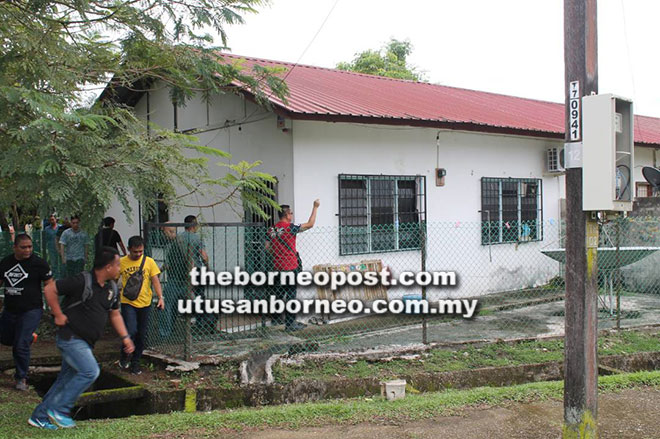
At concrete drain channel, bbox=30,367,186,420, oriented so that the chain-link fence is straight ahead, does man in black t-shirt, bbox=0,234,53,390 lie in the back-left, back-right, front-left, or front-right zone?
back-left

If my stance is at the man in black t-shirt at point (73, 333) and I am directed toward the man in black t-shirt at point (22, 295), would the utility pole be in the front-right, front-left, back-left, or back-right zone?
back-right

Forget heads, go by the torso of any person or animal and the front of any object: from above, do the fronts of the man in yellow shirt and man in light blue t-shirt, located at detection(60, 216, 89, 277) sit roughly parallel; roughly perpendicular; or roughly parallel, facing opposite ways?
roughly parallel

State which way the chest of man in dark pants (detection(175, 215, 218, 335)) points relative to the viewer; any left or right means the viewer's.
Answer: facing away from the viewer and to the right of the viewer

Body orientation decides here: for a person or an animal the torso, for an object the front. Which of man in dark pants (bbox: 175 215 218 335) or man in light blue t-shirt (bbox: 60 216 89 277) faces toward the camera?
man in light blue t-shirt (bbox: 60 216 89 277)

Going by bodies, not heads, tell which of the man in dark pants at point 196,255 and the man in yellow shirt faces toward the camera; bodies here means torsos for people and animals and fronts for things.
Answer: the man in yellow shirt

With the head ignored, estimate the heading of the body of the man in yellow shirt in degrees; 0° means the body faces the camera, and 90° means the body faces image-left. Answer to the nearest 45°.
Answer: approximately 0°

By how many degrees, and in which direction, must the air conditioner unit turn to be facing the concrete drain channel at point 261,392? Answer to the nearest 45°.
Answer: approximately 45° to its right

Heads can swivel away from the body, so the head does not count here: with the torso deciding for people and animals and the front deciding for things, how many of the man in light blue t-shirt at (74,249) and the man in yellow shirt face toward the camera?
2

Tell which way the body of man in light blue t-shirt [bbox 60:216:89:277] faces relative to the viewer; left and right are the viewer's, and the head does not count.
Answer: facing the viewer

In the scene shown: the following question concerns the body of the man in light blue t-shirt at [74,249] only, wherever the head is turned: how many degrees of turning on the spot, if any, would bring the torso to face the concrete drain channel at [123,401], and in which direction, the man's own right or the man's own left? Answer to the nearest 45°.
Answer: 0° — they already face it

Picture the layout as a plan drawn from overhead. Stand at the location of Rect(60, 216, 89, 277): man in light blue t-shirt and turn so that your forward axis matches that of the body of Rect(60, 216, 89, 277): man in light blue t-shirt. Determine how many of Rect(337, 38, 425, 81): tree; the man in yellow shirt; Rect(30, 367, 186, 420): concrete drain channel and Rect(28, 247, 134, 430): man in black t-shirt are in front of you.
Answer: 3

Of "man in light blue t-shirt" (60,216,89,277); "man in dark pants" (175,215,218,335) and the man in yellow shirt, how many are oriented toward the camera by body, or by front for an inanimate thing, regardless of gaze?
2

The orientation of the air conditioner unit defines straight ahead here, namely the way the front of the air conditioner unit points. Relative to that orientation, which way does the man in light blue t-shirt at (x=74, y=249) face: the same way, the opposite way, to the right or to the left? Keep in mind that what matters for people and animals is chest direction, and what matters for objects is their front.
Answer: the same way
